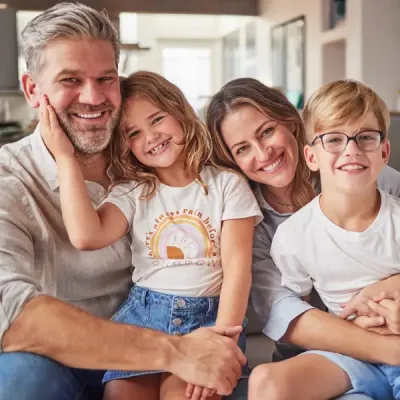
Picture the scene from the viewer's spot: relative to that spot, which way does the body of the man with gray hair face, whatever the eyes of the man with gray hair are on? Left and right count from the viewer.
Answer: facing the viewer and to the right of the viewer

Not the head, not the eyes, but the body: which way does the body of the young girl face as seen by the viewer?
toward the camera

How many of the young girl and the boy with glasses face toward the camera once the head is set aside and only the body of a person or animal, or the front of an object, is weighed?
2
